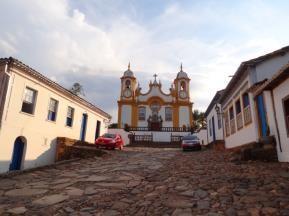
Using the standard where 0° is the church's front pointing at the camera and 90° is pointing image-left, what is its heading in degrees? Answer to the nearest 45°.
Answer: approximately 0°

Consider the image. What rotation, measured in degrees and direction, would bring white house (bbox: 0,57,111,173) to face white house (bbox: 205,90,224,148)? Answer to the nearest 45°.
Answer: approximately 45° to its left

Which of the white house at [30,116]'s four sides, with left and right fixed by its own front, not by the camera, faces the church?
left

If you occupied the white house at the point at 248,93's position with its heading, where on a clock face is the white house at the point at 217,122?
the white house at the point at 217,122 is roughly at 4 o'clock from the white house at the point at 248,93.

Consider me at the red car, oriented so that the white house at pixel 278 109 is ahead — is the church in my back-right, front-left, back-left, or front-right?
back-left

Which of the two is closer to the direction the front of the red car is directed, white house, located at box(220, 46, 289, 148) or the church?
the white house

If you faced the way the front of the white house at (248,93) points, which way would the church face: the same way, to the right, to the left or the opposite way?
to the left

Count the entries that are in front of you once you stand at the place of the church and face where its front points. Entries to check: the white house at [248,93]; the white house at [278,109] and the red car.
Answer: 3

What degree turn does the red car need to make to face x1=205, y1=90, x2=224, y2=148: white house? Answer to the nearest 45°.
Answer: approximately 135° to its left

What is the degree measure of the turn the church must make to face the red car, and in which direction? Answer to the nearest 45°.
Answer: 0° — it already faces it
